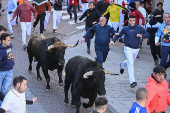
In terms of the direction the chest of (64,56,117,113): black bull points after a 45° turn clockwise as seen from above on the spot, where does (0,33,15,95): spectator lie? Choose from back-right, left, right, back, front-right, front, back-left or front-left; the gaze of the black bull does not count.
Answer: right

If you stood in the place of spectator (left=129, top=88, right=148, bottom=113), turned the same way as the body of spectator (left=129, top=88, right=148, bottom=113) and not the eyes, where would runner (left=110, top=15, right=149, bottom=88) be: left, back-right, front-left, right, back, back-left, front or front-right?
front-left

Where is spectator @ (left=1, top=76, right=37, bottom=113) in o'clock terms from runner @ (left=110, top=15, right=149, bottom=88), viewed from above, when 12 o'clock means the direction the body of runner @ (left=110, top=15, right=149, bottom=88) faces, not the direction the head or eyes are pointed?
spectator @ (left=1, top=76, right=37, bottom=113) is roughly at 1 o'clock from runner @ (left=110, top=15, right=149, bottom=88).

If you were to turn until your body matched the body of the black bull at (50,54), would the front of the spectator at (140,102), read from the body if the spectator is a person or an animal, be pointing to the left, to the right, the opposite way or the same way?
to the left

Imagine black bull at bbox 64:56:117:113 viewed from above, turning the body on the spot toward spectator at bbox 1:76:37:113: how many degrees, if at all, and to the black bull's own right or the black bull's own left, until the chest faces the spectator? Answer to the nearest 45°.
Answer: approximately 90° to the black bull's own right

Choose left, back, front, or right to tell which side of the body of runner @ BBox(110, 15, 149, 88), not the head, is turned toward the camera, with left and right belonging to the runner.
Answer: front

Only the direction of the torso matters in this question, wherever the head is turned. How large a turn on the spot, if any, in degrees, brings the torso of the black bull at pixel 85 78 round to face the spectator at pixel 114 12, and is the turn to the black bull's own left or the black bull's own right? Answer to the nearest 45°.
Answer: approximately 135° to the black bull's own left

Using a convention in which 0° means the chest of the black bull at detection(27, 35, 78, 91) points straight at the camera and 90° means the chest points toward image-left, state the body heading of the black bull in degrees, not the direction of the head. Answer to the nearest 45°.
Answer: approximately 315°

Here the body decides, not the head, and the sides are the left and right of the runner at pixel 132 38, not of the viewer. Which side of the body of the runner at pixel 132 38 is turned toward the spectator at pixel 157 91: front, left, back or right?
front
